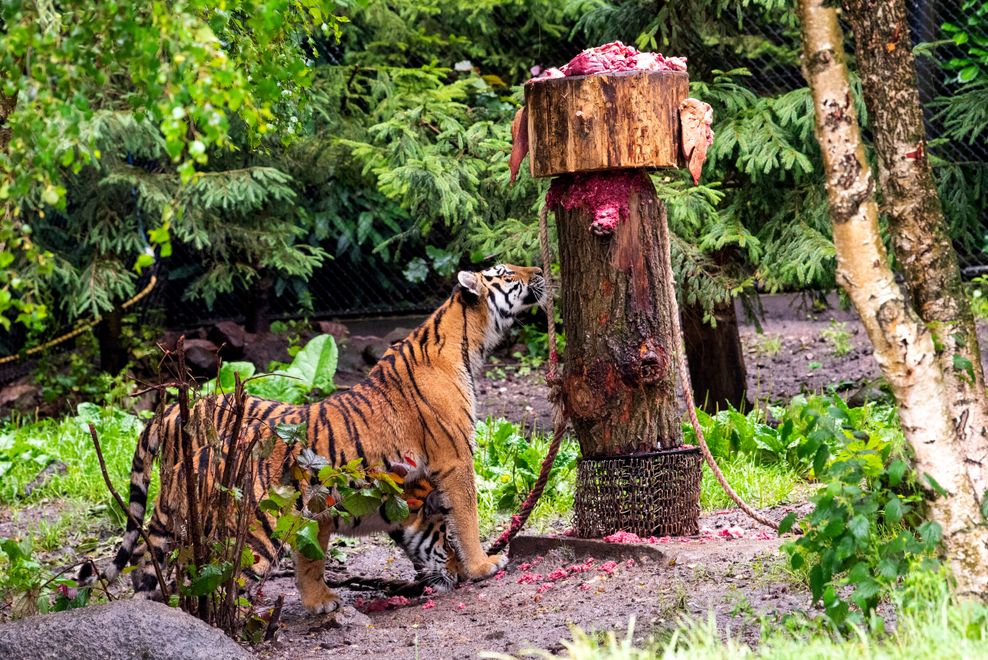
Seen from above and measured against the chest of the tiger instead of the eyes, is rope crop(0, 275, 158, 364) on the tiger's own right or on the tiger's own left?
on the tiger's own left

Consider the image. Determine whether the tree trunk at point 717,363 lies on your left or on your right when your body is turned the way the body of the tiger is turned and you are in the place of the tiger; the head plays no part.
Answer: on your left

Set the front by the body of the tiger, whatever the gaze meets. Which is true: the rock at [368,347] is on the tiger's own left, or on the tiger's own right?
on the tiger's own left

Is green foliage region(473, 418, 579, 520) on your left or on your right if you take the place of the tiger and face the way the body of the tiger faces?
on your left

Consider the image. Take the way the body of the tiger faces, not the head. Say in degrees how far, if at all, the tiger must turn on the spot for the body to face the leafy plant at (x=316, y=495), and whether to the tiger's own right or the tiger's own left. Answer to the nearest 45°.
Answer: approximately 135° to the tiger's own right

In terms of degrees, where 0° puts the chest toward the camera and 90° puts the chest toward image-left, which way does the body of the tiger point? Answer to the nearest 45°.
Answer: approximately 270°

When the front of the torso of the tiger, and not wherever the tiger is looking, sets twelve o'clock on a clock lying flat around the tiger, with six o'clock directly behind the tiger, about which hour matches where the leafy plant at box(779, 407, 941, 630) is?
The leafy plant is roughly at 2 o'clock from the tiger.
